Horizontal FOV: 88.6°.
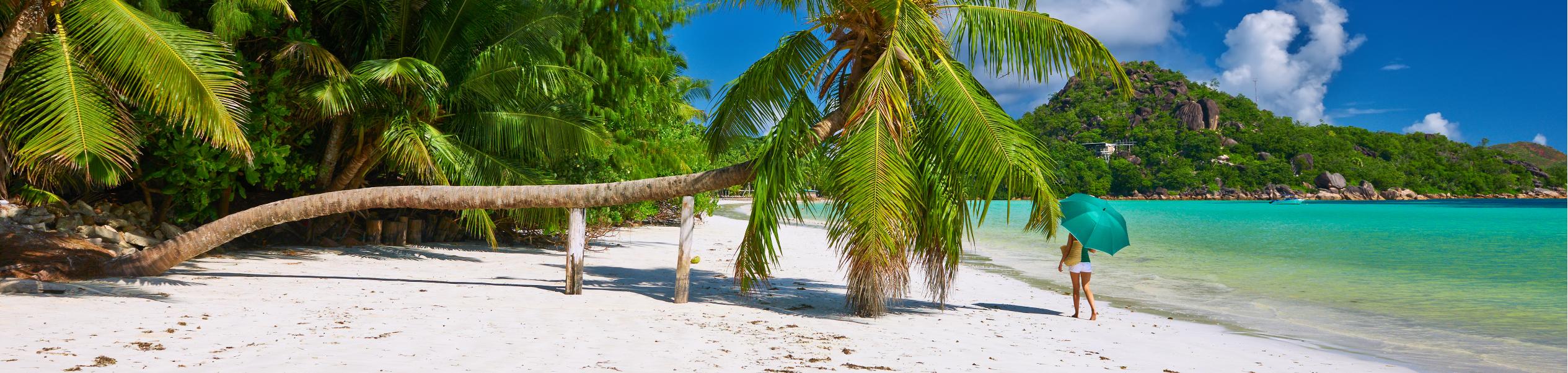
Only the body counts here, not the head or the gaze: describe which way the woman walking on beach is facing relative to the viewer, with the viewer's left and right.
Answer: facing away from the viewer and to the left of the viewer

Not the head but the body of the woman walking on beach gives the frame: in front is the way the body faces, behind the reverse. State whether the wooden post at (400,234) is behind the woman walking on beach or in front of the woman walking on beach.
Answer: in front

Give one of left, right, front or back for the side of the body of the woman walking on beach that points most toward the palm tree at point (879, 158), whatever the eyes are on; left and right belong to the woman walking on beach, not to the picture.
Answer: left

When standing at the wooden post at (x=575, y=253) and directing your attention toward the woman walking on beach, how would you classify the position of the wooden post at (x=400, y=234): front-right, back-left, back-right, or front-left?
back-left

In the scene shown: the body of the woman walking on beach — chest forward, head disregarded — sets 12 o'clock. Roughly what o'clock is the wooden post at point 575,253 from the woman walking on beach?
The wooden post is roughly at 10 o'clock from the woman walking on beach.

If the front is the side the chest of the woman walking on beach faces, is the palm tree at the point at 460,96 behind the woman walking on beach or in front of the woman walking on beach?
in front

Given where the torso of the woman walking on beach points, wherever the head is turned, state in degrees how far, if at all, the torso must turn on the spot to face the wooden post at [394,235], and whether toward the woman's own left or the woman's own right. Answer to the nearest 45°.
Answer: approximately 45° to the woman's own left

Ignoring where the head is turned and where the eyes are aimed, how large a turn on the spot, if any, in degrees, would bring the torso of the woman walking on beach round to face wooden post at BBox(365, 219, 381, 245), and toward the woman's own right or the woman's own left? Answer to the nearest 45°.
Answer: approximately 45° to the woman's own left

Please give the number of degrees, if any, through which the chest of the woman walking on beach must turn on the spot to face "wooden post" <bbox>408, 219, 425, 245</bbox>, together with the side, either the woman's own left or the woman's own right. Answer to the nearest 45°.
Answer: approximately 45° to the woman's own left
